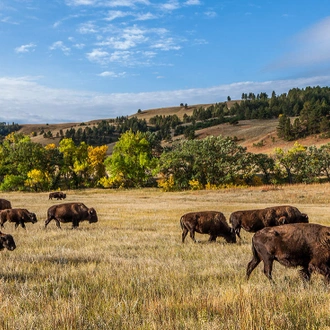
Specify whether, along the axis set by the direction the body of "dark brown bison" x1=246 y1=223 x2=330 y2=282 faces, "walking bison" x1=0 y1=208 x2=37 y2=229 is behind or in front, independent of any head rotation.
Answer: behind

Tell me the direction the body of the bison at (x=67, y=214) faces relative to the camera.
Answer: to the viewer's right

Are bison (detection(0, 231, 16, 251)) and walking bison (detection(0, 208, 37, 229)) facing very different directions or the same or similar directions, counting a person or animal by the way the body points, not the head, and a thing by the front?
same or similar directions

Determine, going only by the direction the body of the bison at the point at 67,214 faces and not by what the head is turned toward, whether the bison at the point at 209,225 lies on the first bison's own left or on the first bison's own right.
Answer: on the first bison's own right

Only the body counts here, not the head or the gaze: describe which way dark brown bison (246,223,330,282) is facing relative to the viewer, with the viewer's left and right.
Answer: facing to the right of the viewer

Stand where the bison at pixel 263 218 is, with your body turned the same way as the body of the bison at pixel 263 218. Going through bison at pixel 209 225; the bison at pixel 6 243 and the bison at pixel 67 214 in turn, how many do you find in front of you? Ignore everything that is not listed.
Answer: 0

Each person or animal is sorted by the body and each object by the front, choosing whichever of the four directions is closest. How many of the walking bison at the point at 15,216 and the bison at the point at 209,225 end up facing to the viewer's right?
2

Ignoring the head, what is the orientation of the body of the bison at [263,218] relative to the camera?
to the viewer's right

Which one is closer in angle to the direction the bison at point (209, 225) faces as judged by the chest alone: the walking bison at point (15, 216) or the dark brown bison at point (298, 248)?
the dark brown bison

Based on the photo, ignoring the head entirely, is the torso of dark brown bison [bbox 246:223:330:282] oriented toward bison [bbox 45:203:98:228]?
no

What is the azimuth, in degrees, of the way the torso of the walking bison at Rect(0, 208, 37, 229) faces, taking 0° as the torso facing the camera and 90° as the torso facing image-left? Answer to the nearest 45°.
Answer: approximately 270°

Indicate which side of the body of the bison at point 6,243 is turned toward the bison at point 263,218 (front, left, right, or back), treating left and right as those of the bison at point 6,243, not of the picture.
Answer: front

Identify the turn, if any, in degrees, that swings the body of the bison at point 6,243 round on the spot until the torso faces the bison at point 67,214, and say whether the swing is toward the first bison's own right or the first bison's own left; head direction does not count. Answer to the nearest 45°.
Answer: approximately 90° to the first bison's own left

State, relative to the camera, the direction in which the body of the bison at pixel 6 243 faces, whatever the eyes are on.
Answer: to the viewer's right

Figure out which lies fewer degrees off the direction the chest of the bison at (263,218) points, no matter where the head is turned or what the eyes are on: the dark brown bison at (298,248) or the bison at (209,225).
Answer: the dark brown bison

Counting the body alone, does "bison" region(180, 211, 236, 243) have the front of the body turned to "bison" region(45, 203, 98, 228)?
no
